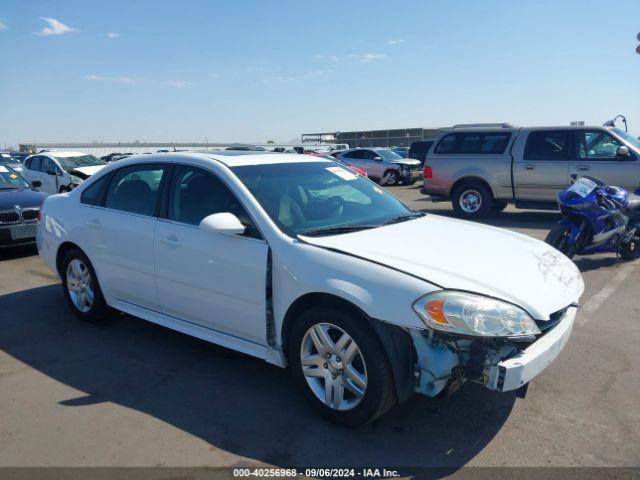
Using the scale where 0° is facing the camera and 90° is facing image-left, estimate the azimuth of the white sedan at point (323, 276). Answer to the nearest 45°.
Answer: approximately 315°

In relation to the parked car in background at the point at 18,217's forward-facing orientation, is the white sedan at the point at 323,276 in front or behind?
in front

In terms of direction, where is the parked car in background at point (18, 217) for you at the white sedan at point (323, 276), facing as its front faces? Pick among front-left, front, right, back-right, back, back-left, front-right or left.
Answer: back

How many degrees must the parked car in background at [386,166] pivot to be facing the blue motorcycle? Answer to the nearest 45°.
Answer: approximately 45° to its right

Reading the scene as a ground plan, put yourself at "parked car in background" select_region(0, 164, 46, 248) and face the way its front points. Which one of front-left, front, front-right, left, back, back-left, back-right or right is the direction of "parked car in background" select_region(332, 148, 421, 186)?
left

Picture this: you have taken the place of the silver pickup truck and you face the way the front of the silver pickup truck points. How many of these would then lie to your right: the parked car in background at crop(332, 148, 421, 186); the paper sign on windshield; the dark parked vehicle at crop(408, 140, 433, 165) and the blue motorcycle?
2

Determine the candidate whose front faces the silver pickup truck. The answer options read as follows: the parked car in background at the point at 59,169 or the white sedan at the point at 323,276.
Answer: the parked car in background

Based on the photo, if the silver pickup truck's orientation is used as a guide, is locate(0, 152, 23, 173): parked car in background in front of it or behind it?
behind

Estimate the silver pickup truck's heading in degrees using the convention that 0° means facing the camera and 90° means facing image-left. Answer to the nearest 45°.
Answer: approximately 270°

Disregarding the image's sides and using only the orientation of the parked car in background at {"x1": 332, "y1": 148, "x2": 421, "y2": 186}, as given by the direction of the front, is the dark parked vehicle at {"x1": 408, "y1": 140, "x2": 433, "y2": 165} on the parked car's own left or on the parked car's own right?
on the parked car's own left

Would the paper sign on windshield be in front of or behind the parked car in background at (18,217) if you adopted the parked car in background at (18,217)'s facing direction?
in front

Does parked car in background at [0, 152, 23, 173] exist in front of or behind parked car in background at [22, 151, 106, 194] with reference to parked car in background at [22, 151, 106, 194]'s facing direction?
behind
